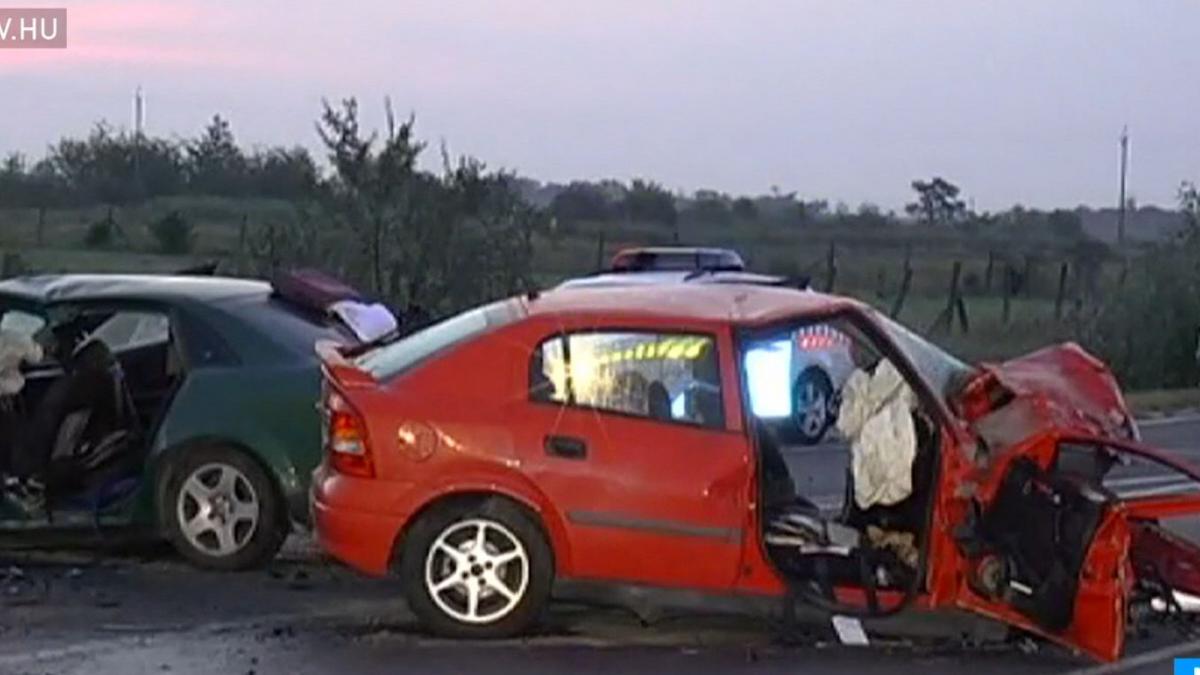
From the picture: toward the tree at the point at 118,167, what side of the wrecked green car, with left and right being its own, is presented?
right

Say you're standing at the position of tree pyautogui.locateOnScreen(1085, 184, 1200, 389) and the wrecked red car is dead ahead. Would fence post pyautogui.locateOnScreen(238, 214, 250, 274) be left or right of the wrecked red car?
right

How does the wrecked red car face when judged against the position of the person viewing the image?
facing to the right of the viewer

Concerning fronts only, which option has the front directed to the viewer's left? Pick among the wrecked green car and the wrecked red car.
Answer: the wrecked green car

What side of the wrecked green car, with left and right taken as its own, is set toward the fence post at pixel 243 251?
right

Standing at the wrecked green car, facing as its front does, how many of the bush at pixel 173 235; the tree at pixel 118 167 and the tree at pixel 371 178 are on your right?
3

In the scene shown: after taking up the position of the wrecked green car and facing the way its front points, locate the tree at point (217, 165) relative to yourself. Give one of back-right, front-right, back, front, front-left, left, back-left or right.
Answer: right

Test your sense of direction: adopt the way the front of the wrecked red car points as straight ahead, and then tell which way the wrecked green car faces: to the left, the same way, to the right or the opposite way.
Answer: the opposite way

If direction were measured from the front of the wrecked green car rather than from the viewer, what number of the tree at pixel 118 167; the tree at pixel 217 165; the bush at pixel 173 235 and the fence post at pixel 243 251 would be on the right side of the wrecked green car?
4

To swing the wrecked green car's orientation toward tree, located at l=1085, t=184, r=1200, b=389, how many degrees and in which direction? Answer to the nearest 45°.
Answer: approximately 135° to its right

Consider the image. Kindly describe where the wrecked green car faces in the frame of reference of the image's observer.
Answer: facing to the left of the viewer

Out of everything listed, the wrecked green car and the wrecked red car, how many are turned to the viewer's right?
1
